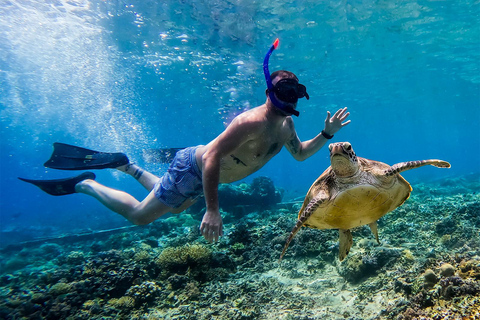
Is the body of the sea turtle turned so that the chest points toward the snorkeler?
no

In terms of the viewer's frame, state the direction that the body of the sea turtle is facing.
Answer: toward the camera

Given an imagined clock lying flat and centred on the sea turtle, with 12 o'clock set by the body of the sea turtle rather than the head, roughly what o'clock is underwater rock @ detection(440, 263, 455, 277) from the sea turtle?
The underwater rock is roughly at 10 o'clock from the sea turtle.

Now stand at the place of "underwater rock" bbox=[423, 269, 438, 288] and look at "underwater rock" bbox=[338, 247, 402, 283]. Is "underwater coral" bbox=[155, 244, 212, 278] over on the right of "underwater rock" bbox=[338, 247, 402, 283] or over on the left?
left

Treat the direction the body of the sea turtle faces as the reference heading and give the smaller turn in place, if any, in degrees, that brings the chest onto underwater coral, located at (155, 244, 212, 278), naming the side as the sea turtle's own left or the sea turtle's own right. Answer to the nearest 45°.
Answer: approximately 90° to the sea turtle's own right
